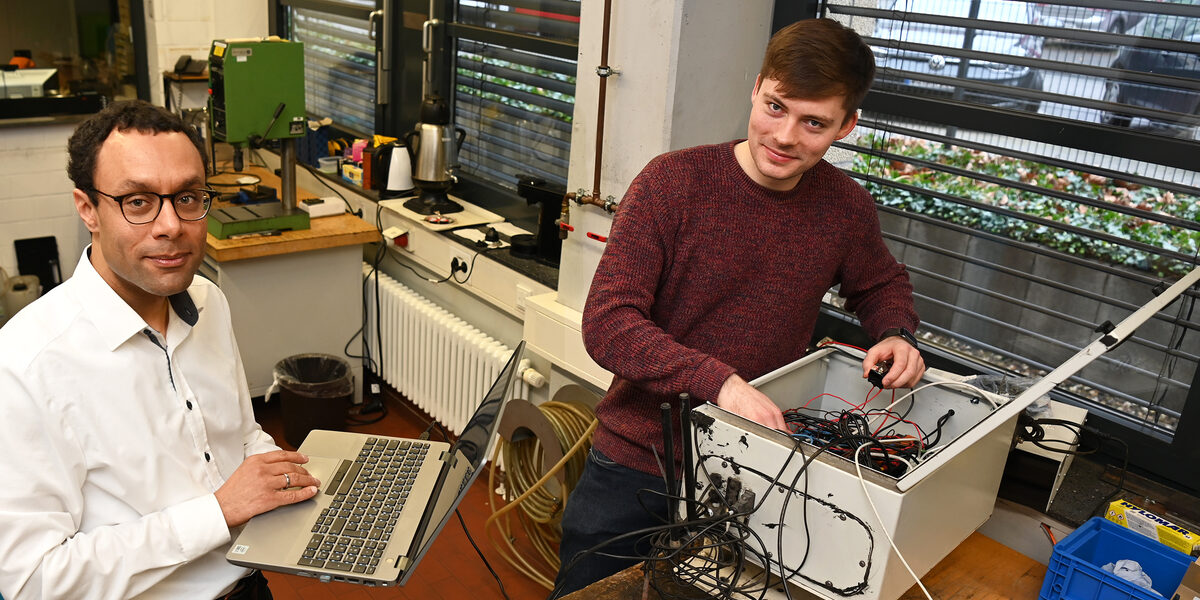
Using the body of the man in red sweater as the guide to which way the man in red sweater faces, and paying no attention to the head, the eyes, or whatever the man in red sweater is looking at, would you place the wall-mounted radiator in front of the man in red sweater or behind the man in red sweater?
behind

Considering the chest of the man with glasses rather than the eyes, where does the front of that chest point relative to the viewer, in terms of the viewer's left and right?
facing the viewer and to the right of the viewer

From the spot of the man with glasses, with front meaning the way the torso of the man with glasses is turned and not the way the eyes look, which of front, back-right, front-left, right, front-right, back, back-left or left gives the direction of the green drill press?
back-left

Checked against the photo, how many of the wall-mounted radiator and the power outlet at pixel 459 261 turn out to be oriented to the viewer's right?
0

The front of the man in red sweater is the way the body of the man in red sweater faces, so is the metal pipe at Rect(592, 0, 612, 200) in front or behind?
behind

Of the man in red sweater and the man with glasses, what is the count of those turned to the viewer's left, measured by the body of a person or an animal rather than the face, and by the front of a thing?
0

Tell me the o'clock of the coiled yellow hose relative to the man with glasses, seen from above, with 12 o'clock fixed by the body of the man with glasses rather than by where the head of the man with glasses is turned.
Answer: The coiled yellow hose is roughly at 9 o'clock from the man with glasses.

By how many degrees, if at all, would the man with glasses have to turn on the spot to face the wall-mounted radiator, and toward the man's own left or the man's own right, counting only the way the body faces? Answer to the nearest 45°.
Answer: approximately 90° to the man's own left

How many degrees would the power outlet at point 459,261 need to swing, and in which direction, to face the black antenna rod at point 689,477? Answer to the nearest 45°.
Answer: approximately 45° to its left

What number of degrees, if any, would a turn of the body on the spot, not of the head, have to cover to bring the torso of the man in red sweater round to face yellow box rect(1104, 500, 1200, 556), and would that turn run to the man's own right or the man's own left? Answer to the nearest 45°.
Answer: approximately 45° to the man's own left

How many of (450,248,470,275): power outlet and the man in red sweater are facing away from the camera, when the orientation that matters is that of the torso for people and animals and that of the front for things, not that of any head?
0
